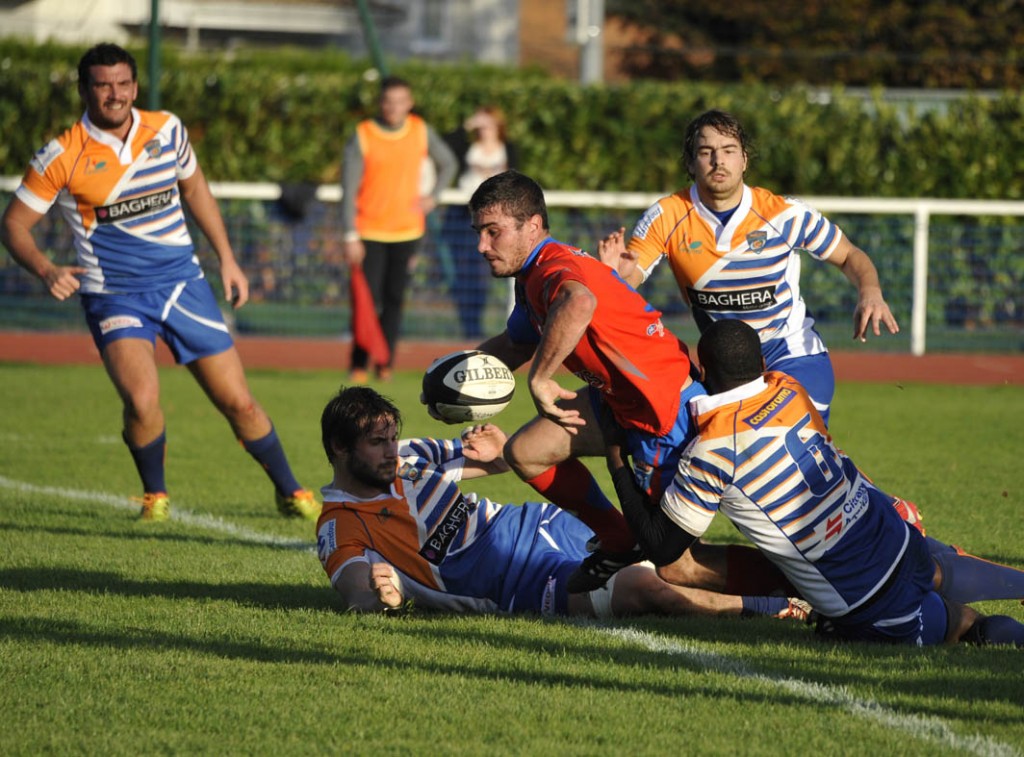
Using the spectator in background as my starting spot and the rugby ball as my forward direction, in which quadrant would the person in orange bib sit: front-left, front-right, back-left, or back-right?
front-right

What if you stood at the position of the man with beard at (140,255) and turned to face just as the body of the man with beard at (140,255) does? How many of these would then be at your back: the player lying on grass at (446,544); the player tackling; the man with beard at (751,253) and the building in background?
1

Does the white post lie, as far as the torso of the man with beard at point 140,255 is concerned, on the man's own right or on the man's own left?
on the man's own left

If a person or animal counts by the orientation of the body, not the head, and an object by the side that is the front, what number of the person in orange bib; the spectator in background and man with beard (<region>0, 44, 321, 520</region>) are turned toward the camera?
3

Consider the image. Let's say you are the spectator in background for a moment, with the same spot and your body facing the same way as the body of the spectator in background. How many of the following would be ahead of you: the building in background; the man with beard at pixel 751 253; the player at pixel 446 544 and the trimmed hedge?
2

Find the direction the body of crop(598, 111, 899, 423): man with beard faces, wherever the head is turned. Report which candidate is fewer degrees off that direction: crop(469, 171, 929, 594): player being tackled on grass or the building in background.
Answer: the player being tackled on grass

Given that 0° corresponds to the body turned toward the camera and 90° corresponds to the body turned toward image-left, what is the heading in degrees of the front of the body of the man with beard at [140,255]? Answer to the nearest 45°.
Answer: approximately 0°

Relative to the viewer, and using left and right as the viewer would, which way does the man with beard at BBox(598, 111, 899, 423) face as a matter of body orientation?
facing the viewer

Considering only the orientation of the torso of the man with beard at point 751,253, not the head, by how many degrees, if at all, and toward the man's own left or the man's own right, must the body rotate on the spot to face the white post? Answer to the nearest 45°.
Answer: approximately 180°

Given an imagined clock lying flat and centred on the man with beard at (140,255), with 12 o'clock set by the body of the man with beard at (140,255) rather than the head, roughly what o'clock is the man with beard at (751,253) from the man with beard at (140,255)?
the man with beard at (751,253) is roughly at 10 o'clock from the man with beard at (140,255).

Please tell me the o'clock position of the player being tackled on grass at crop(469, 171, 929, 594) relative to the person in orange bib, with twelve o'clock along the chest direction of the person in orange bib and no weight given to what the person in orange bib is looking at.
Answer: The player being tackled on grass is roughly at 12 o'clock from the person in orange bib.

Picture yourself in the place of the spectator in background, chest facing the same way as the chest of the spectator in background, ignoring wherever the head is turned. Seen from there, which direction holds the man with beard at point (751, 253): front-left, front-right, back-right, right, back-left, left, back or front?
front

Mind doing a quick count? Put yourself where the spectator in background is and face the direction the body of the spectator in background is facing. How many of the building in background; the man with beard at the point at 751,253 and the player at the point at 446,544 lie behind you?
1

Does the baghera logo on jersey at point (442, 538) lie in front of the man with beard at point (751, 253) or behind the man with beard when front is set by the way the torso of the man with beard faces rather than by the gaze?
in front

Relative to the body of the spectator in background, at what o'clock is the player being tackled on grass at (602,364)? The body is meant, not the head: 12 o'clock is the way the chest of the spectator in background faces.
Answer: The player being tackled on grass is roughly at 12 o'clock from the spectator in background.

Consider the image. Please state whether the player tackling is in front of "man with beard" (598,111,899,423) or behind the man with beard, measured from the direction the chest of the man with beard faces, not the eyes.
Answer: in front
